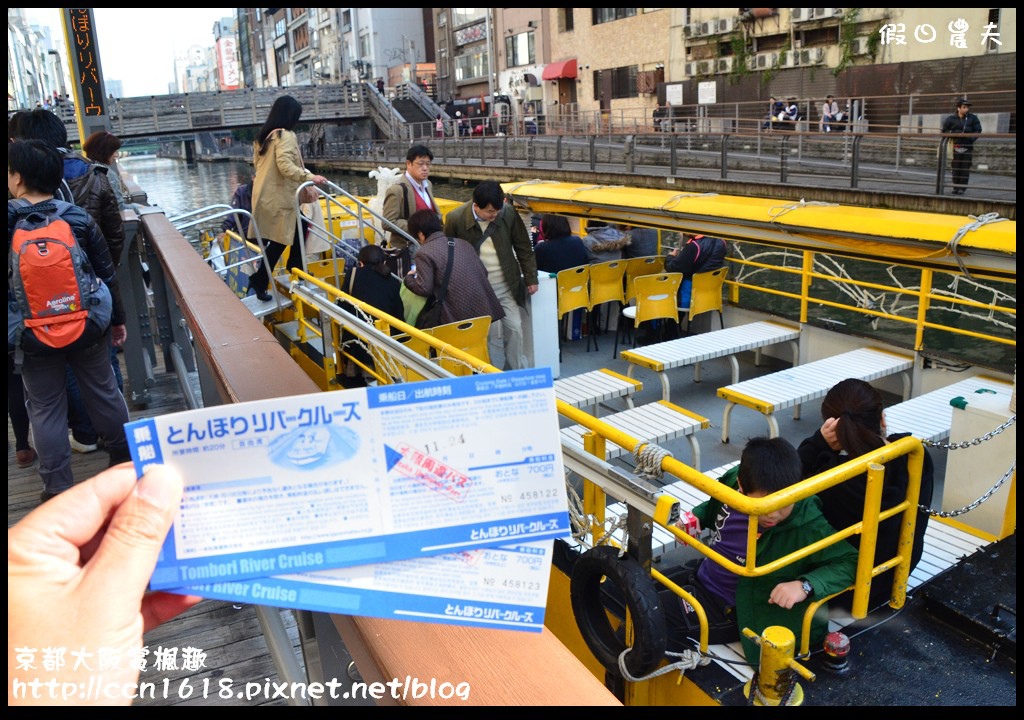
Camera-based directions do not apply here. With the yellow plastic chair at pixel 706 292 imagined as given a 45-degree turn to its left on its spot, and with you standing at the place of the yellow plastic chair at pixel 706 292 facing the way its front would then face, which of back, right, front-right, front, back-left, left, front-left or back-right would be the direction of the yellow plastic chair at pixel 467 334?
front-left

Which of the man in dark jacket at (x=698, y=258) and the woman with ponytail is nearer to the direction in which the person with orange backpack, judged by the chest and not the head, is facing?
the man in dark jacket

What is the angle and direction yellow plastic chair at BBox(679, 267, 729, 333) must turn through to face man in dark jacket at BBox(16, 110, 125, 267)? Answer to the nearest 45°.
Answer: approximately 90° to its left

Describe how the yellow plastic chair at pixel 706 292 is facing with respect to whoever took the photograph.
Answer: facing away from the viewer and to the left of the viewer

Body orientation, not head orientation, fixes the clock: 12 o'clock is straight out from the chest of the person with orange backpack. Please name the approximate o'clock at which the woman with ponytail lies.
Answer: The woman with ponytail is roughly at 4 o'clock from the person with orange backpack.

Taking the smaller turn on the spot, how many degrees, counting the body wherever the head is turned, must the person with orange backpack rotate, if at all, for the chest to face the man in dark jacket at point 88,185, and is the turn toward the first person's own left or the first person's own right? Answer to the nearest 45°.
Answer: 0° — they already face them

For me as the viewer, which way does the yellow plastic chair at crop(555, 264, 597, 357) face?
facing away from the viewer and to the left of the viewer

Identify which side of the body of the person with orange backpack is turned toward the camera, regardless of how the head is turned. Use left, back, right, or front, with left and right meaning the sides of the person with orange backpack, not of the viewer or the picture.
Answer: back
